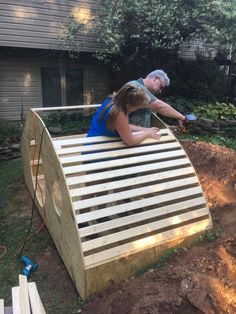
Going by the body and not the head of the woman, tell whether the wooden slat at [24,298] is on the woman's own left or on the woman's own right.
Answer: on the woman's own right

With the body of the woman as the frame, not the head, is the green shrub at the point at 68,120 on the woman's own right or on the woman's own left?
on the woman's own left

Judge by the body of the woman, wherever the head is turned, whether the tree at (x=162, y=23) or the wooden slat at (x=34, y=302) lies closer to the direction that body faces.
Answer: the tree

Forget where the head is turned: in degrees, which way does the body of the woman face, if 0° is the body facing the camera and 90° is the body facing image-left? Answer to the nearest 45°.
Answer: approximately 270°

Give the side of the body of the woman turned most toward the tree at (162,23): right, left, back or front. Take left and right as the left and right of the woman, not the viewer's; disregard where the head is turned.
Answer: left

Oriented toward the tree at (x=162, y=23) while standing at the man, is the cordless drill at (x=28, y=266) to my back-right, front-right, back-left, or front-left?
back-left

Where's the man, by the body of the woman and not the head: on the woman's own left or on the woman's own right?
on the woman's own left

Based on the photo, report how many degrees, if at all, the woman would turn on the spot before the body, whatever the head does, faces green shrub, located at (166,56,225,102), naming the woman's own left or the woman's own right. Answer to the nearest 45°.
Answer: approximately 90° to the woman's own left
